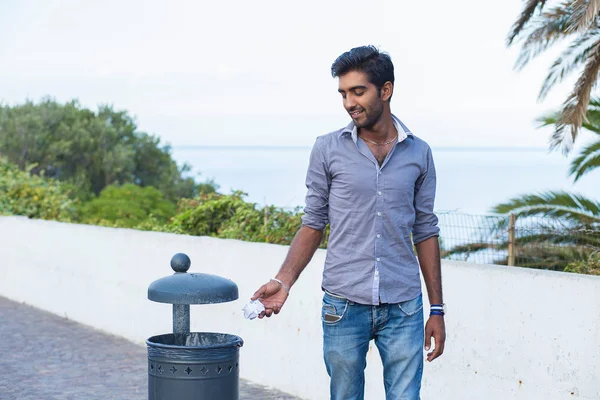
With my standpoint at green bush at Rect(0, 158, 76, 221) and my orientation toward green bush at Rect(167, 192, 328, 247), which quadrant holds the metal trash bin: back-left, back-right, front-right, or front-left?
front-right

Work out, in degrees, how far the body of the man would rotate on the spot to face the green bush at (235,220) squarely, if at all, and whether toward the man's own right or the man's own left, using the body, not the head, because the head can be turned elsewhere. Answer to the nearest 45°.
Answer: approximately 180°

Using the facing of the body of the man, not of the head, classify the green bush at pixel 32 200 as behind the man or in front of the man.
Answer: behind

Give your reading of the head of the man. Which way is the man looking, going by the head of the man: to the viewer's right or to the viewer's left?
to the viewer's left

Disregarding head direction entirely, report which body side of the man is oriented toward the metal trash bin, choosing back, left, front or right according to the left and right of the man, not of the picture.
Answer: right

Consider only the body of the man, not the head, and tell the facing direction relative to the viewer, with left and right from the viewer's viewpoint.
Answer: facing the viewer

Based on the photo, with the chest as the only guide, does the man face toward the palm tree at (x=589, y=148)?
no

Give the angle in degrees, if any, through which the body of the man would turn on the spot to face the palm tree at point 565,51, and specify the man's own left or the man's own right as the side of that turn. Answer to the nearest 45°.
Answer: approximately 180°
